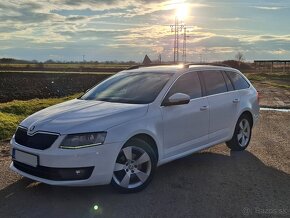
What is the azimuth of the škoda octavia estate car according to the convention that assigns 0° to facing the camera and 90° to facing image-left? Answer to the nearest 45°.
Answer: approximately 45°
